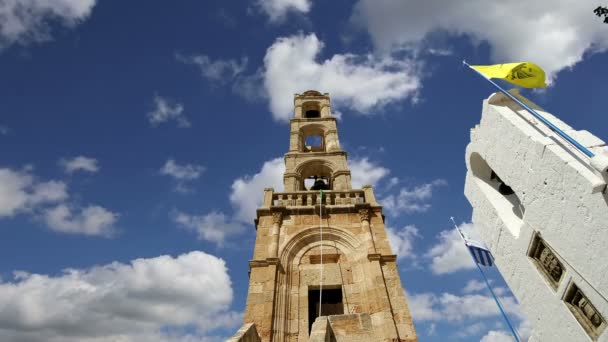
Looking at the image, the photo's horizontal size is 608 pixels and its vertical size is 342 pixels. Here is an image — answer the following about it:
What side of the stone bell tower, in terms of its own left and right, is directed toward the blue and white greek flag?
left

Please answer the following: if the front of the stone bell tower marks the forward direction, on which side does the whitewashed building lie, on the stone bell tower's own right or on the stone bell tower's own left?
on the stone bell tower's own left

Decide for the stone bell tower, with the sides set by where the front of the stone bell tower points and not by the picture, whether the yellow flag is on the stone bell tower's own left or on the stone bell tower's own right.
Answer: on the stone bell tower's own left

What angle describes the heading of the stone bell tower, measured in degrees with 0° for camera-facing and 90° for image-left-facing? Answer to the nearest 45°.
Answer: approximately 0°

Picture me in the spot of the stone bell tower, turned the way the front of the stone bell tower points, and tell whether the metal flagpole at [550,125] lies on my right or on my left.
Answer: on my left
